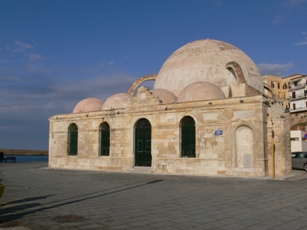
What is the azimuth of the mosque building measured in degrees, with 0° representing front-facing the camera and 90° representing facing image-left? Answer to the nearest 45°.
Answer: approximately 45°
